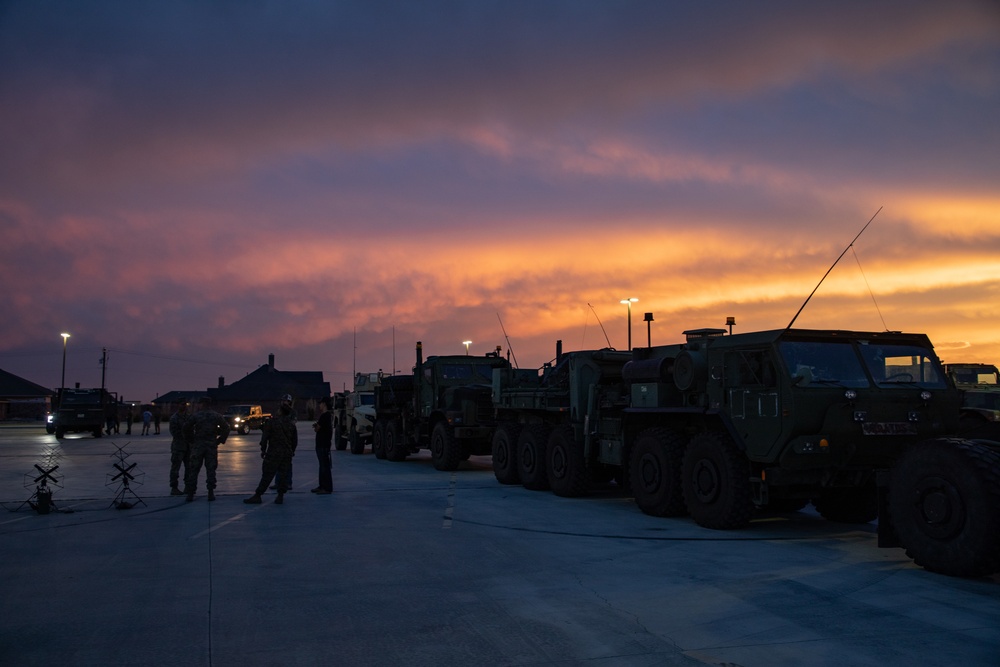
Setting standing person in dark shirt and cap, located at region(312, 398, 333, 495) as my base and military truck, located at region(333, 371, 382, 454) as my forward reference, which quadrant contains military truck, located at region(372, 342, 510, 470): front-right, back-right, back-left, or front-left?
front-right

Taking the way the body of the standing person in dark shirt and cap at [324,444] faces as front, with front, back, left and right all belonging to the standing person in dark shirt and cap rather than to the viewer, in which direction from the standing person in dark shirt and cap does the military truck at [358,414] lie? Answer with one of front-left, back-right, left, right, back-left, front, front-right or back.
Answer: right

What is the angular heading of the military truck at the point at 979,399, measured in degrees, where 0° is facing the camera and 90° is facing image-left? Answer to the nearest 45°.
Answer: approximately 315°

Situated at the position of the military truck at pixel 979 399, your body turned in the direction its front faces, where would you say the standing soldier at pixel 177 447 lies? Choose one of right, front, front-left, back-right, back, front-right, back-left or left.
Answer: right

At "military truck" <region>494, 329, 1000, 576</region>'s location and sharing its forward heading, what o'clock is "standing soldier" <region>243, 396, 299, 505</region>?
The standing soldier is roughly at 5 o'clock from the military truck.

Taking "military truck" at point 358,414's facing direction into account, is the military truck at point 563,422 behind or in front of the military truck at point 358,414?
in front

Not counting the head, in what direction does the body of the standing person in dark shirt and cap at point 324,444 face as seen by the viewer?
to the viewer's left

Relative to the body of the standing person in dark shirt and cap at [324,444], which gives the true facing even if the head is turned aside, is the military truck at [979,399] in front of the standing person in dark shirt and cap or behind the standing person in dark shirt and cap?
behind

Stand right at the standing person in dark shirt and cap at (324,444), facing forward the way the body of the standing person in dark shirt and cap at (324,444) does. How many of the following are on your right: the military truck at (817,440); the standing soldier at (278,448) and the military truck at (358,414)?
1

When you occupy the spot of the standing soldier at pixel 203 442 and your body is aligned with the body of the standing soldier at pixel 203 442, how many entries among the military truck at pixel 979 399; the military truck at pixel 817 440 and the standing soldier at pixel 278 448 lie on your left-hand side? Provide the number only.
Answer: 0
